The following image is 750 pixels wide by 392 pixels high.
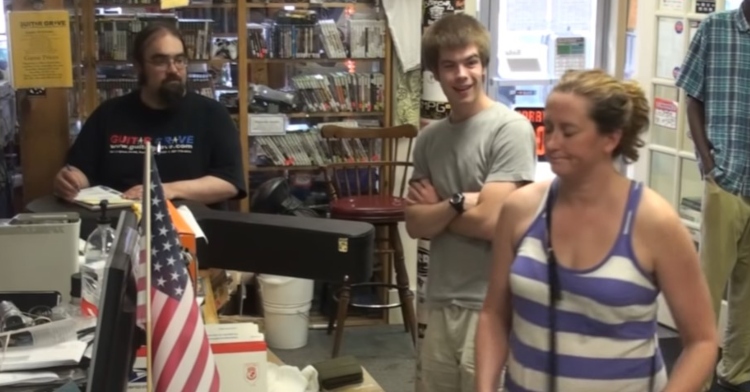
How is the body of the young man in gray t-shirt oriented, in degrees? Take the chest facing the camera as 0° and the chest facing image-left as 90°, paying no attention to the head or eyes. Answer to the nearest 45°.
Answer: approximately 45°

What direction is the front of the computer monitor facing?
to the viewer's left

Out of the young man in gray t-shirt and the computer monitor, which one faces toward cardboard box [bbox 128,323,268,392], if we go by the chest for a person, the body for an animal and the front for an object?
the young man in gray t-shirt

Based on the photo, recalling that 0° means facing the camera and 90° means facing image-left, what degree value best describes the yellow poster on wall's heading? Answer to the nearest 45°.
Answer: approximately 0°

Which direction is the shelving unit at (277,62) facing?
toward the camera

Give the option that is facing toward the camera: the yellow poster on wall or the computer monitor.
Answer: the yellow poster on wall

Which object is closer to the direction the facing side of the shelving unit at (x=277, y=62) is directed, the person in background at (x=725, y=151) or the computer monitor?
the computer monitor

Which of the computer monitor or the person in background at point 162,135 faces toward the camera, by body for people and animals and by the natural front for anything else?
the person in background

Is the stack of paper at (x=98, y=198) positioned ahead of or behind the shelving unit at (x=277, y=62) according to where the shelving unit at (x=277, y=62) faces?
ahead

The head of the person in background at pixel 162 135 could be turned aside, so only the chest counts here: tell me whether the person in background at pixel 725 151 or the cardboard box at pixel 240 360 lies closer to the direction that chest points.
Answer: the cardboard box

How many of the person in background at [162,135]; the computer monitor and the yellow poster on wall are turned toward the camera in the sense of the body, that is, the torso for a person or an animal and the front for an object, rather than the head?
2

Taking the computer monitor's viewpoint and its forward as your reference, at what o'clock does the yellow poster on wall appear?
The yellow poster on wall is roughly at 3 o'clock from the computer monitor.

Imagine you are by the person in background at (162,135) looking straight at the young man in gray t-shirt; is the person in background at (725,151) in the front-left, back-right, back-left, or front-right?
front-left
